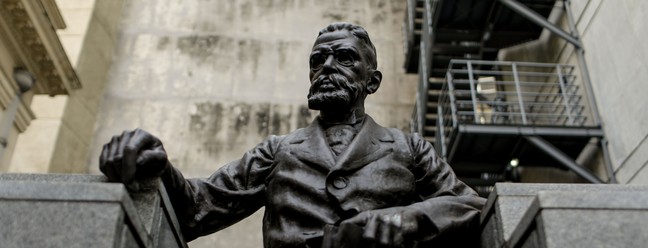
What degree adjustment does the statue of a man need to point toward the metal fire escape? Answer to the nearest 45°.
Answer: approximately 180°

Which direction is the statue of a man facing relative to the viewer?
toward the camera

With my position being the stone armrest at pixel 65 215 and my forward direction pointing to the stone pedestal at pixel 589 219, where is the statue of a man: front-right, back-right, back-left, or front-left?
front-left

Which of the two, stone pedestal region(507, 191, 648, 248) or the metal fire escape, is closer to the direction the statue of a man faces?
the stone pedestal

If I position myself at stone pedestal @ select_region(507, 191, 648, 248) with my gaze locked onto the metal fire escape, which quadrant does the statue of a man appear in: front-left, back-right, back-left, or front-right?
front-left

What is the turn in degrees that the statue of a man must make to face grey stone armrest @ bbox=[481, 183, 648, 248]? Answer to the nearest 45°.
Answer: approximately 45° to its left

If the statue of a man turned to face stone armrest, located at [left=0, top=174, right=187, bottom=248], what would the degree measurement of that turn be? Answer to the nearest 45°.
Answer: approximately 45° to its right

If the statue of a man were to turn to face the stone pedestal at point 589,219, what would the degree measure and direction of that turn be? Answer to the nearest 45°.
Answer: approximately 45° to its left
